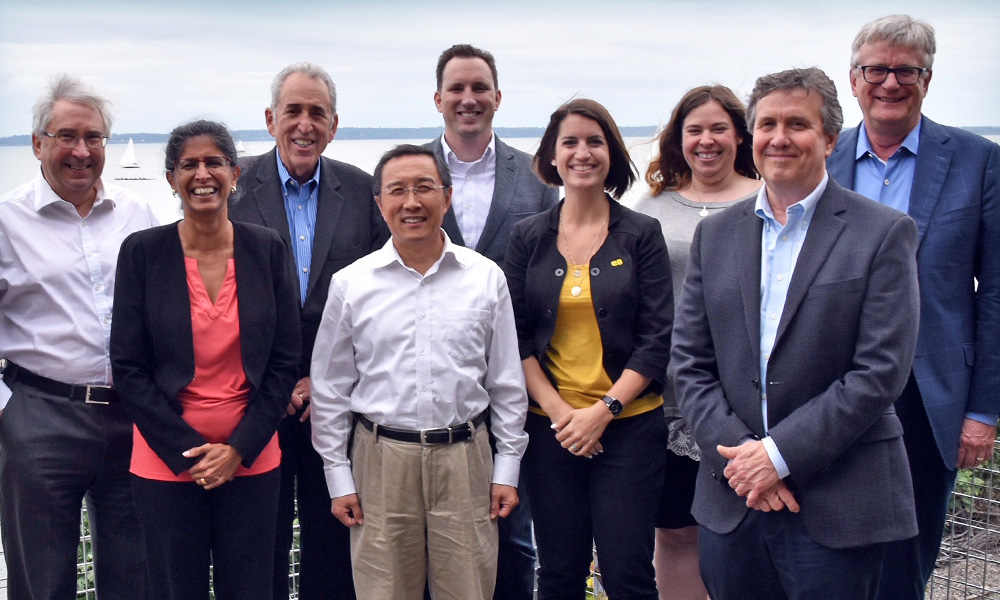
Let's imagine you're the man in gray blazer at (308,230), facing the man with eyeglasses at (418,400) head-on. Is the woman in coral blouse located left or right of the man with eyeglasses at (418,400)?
right

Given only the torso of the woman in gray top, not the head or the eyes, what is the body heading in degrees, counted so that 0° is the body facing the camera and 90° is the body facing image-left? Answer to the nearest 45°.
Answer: approximately 0°

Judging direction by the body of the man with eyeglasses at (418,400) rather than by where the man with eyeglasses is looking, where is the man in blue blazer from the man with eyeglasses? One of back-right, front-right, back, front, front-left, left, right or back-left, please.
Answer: left

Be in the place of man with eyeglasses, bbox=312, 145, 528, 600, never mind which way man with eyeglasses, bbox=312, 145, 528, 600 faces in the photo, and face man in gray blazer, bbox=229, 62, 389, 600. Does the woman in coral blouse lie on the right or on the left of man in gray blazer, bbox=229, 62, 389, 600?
left

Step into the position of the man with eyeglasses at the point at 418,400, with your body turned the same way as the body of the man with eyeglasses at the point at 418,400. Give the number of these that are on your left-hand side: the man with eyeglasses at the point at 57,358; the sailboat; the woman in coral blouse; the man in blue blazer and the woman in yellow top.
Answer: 2
